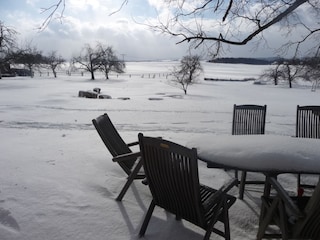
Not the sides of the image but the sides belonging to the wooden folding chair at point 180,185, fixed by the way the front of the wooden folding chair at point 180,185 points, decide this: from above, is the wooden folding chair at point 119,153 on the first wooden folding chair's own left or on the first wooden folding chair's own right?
on the first wooden folding chair's own left

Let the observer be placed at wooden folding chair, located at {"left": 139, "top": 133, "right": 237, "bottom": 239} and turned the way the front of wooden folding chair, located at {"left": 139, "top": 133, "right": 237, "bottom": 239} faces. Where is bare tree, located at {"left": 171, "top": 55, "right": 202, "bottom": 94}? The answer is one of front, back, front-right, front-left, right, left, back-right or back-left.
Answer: front-left

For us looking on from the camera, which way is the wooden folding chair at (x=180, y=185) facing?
facing away from the viewer and to the right of the viewer

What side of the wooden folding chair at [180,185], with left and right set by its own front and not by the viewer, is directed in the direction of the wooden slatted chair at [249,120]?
front

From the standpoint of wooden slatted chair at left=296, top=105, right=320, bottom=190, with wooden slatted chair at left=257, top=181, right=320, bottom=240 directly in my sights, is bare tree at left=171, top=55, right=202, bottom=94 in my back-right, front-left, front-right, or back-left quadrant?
back-right

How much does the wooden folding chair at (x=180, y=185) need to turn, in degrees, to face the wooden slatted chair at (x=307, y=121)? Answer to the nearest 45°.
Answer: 0° — it already faces it
